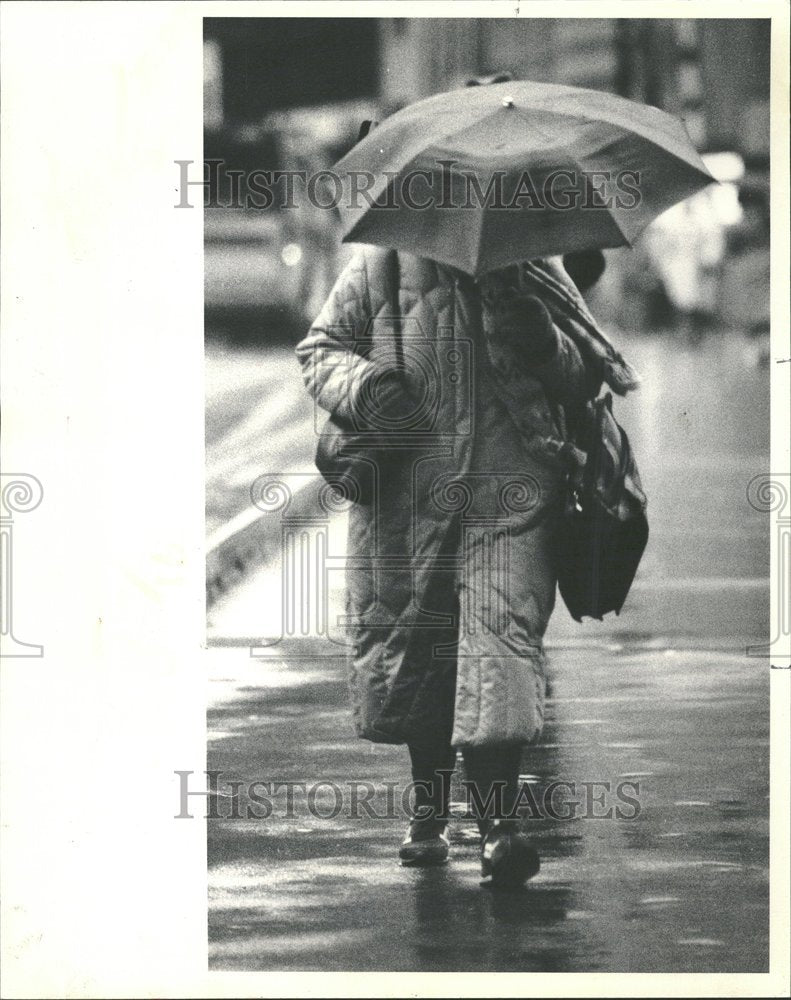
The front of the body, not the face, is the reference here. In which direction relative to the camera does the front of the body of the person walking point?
toward the camera

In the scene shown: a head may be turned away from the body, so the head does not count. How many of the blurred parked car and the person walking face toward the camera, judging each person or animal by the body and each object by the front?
2

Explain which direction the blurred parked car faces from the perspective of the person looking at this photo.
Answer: facing the viewer
